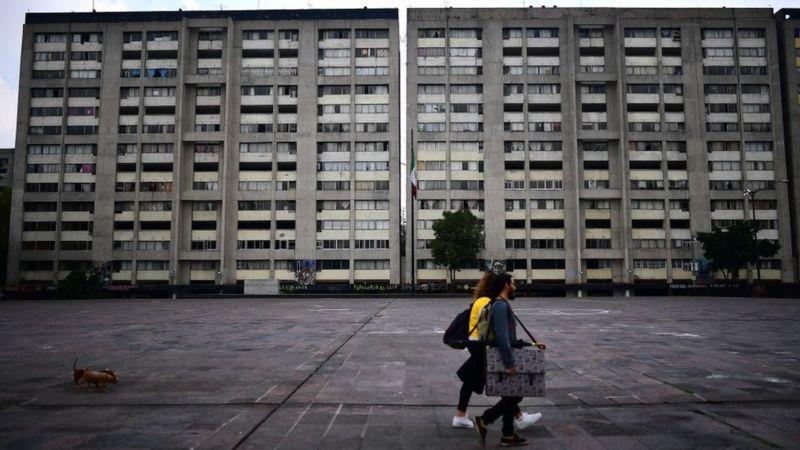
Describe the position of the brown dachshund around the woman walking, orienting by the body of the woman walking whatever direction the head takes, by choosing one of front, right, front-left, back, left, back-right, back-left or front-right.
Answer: back

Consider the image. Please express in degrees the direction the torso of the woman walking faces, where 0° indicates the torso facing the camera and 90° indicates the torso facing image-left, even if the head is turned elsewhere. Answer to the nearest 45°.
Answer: approximately 270°
